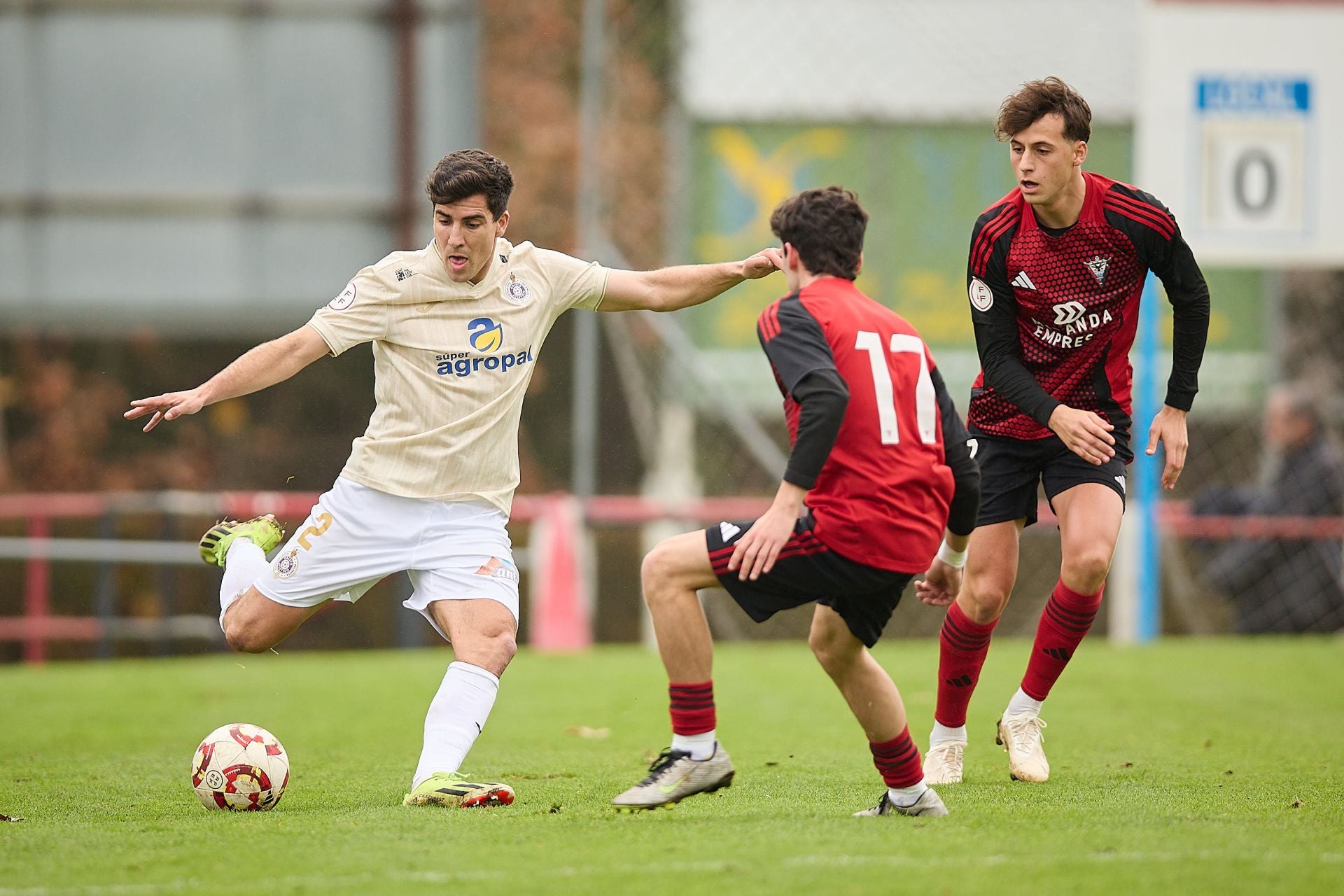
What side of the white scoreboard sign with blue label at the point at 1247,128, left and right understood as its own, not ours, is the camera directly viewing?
front

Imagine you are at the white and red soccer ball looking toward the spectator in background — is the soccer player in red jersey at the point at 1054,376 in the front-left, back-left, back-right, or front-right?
front-right

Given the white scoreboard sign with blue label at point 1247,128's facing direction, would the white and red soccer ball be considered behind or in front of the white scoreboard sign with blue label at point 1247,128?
in front

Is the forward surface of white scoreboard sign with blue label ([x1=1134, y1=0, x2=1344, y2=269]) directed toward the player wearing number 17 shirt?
yes

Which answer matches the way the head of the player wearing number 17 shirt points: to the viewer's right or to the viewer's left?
to the viewer's left

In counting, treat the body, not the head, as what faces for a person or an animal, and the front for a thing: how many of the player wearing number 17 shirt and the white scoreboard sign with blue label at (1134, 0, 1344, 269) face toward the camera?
1

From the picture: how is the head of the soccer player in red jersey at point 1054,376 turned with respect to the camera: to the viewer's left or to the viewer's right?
to the viewer's left

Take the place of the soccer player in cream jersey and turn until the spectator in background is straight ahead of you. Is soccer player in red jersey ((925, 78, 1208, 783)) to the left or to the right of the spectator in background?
right

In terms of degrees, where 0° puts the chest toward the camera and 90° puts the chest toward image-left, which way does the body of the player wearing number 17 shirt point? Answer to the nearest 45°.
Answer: approximately 135°
